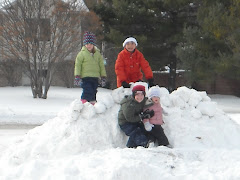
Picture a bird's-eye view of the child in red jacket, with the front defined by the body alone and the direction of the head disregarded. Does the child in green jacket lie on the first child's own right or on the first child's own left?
on the first child's own right

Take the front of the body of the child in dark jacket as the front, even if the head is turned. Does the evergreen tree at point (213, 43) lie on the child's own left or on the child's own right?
on the child's own left

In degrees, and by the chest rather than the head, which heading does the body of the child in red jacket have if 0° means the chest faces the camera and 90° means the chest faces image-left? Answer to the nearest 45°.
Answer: approximately 0°

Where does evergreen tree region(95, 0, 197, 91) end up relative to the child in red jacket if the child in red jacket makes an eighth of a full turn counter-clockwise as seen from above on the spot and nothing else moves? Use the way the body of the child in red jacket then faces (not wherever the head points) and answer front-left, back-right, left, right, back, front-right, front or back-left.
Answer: back-left

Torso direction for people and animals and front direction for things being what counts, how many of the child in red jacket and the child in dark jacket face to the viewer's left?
0

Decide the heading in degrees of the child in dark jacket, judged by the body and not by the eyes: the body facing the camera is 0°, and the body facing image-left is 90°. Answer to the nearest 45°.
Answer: approximately 315°

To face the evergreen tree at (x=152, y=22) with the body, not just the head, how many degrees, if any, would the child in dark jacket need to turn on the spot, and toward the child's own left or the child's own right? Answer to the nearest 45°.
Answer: approximately 135° to the child's own left

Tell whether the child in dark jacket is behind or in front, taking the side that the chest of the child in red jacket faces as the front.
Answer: in front

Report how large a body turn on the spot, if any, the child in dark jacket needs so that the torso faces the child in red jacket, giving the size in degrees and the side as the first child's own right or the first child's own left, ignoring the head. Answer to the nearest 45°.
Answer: approximately 135° to the first child's own left

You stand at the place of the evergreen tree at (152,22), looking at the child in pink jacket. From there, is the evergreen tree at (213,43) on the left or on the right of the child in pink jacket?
left
